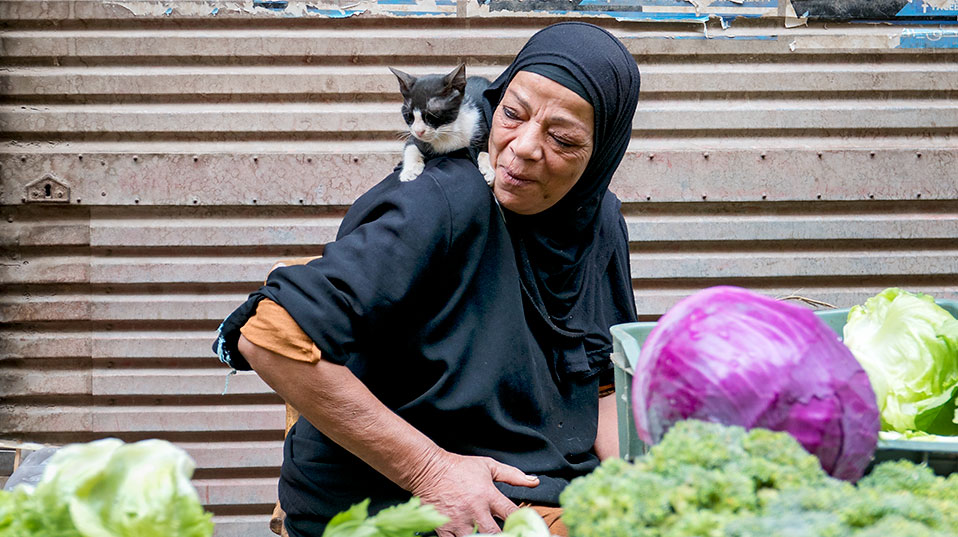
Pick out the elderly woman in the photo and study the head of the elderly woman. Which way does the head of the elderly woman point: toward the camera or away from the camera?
toward the camera

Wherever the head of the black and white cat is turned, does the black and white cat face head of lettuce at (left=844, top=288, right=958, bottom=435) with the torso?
no

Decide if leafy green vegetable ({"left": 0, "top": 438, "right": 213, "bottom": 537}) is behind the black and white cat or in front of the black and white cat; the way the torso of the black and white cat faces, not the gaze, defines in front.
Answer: in front

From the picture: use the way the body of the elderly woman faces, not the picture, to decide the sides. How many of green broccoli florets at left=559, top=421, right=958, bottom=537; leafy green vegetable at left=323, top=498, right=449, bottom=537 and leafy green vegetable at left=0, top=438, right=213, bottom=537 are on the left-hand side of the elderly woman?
0

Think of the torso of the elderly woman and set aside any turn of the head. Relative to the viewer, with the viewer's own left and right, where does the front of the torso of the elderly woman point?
facing the viewer and to the right of the viewer

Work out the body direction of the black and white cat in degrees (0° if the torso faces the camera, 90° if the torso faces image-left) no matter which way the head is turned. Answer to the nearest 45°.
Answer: approximately 45°

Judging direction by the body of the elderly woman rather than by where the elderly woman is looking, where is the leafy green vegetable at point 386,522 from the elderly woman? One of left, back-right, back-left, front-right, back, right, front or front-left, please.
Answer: front-right

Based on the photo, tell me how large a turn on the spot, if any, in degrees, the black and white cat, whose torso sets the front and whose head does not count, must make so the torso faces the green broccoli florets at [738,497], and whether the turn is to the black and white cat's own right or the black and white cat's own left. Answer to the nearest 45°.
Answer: approximately 45° to the black and white cat's own left

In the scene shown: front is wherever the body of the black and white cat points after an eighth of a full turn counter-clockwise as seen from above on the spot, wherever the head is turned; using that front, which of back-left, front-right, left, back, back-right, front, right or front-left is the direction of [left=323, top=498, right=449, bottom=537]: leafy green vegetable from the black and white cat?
front
